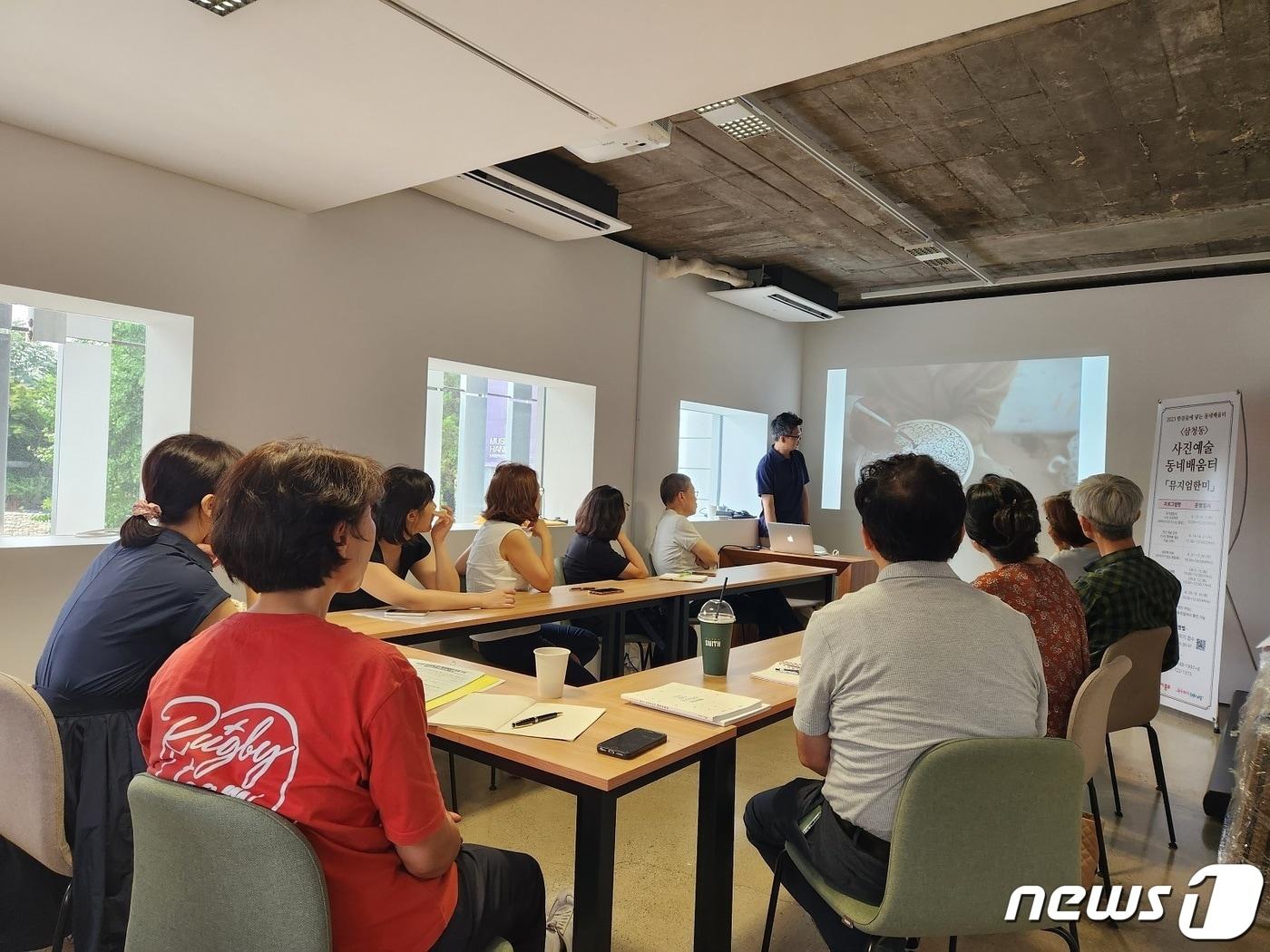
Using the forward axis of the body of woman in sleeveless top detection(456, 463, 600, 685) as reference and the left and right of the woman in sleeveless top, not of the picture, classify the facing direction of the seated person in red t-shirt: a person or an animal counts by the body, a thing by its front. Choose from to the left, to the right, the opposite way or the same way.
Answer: the same way

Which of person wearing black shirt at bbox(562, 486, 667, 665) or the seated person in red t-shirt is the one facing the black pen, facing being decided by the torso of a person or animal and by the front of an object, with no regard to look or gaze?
the seated person in red t-shirt

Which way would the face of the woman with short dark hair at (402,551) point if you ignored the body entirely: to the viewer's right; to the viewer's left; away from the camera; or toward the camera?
to the viewer's right

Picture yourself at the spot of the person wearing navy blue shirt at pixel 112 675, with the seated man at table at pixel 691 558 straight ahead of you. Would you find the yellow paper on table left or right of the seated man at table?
right

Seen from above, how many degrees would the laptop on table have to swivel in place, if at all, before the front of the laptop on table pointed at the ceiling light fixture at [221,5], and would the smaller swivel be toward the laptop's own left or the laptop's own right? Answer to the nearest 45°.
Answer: approximately 180°

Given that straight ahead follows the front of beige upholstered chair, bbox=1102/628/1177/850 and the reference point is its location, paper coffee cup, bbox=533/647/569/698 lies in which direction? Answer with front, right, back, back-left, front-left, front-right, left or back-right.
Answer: left

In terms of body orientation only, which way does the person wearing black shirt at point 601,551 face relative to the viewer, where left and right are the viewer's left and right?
facing away from the viewer and to the right of the viewer

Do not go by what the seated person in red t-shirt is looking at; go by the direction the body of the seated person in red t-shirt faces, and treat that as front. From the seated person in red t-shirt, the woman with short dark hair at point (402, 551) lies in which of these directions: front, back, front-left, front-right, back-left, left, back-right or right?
front-left

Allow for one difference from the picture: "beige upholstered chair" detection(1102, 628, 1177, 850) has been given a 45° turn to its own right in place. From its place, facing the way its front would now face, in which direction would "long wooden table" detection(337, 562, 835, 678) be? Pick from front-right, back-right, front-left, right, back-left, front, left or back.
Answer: left

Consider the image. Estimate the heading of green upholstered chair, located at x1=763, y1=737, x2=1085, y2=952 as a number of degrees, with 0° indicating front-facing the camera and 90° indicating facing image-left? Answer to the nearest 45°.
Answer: approximately 135°

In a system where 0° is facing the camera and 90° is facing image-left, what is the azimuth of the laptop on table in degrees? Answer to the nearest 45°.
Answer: approximately 180°

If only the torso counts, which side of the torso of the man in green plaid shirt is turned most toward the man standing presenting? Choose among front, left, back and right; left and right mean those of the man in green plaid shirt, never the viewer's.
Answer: front

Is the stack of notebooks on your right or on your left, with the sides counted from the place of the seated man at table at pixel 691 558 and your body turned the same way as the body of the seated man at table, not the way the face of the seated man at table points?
on your right

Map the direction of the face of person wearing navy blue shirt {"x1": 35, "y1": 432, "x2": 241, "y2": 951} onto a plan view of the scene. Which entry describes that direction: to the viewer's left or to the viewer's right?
to the viewer's right

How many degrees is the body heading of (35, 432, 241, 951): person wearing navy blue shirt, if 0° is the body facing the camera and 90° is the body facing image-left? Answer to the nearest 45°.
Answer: approximately 225°

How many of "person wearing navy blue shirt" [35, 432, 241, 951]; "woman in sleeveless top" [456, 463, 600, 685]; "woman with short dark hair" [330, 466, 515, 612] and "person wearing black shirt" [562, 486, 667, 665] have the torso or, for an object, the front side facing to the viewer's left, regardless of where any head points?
0

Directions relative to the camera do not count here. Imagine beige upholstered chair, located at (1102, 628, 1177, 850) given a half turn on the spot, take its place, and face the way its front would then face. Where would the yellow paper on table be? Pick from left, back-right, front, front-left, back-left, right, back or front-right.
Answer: right
